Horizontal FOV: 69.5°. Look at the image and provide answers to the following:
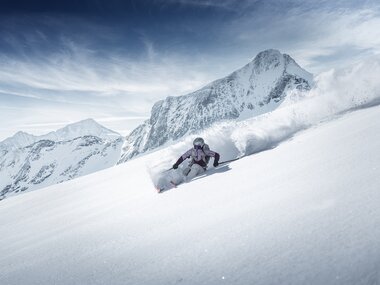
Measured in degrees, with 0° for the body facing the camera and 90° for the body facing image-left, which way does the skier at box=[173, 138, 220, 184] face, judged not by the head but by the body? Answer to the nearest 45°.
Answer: approximately 45°

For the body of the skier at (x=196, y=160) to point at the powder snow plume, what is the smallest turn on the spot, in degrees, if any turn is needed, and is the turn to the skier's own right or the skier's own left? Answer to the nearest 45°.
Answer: approximately 135° to the skier's own left
